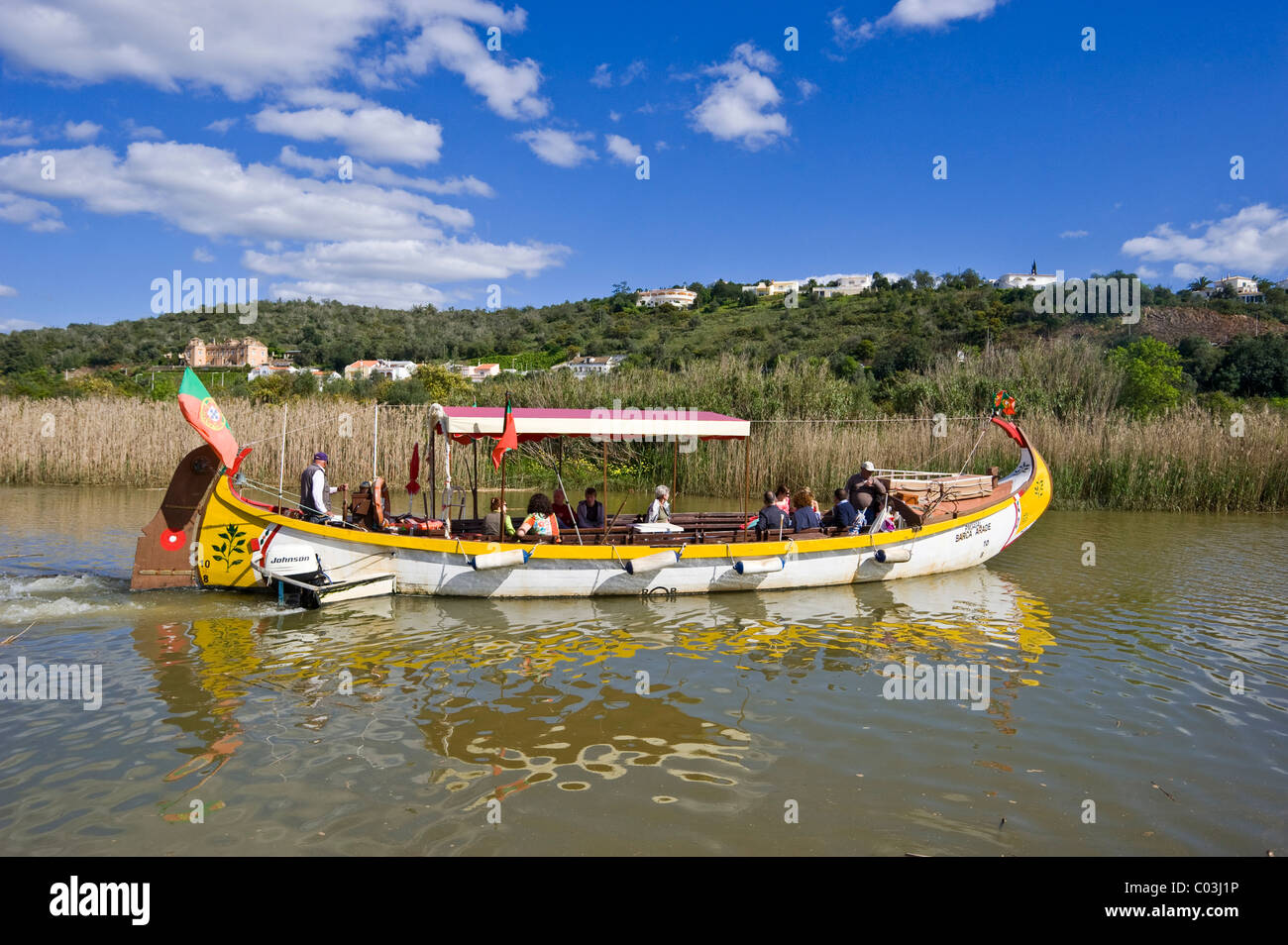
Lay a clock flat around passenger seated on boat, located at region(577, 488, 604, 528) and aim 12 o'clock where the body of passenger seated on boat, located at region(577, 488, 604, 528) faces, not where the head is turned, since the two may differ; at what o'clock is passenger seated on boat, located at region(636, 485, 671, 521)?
passenger seated on boat, located at region(636, 485, 671, 521) is roughly at 9 o'clock from passenger seated on boat, located at region(577, 488, 604, 528).

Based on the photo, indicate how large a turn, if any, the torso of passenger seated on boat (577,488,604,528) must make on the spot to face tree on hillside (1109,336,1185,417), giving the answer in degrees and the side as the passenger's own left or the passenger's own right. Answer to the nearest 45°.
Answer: approximately 135° to the passenger's own left

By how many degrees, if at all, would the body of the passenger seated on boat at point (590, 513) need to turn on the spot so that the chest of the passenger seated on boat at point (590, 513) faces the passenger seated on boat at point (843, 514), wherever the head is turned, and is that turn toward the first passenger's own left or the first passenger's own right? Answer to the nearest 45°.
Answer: approximately 90° to the first passenger's own left

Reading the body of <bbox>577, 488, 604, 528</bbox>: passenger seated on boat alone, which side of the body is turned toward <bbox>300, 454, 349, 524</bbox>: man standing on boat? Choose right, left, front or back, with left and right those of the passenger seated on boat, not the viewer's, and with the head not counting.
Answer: right

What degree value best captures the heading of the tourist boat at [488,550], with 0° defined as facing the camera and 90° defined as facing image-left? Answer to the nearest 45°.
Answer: approximately 270°

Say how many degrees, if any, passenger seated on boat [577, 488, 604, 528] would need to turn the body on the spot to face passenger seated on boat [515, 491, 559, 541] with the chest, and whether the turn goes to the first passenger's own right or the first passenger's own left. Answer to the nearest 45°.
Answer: approximately 45° to the first passenger's own right
